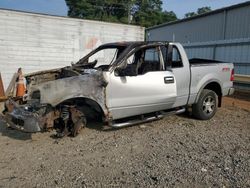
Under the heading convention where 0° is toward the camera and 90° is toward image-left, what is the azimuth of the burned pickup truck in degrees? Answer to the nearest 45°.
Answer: approximately 45°

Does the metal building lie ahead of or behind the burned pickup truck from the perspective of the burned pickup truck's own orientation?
behind
